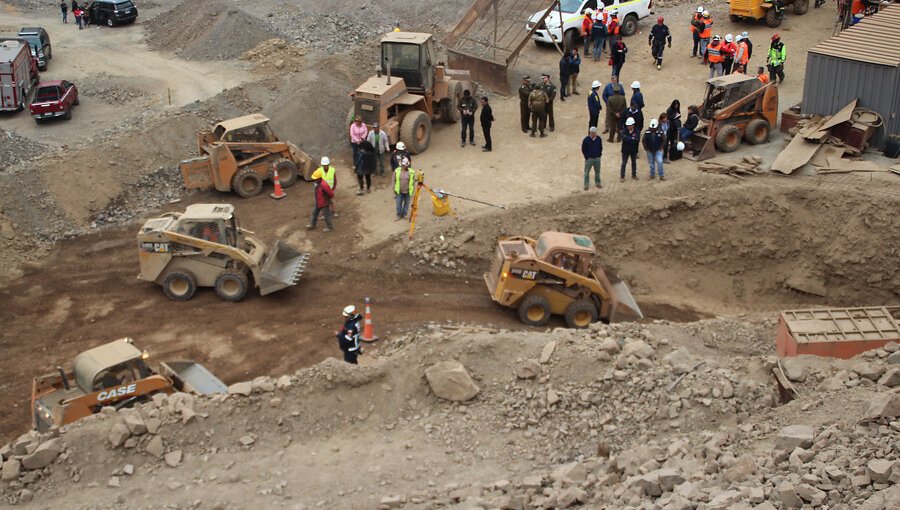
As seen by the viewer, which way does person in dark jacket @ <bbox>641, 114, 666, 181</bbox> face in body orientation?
toward the camera

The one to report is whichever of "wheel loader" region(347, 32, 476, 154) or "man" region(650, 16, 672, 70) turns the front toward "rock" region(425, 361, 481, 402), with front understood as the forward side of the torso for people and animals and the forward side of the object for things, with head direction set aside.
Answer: the man

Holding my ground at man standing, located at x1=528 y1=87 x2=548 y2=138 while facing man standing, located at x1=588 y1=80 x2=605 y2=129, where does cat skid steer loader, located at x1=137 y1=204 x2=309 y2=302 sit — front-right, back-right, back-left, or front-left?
back-right

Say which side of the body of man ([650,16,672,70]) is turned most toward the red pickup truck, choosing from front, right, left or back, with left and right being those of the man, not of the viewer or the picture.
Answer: right

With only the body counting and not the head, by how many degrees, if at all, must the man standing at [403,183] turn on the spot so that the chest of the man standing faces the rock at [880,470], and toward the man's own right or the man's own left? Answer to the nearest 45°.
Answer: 0° — they already face it

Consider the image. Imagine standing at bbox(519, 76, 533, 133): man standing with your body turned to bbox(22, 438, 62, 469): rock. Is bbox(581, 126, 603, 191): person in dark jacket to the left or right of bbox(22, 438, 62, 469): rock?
left

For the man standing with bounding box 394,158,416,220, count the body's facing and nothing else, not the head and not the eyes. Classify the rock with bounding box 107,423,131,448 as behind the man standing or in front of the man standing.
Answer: in front

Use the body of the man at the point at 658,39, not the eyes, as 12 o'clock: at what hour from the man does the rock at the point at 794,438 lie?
The rock is roughly at 12 o'clock from the man.

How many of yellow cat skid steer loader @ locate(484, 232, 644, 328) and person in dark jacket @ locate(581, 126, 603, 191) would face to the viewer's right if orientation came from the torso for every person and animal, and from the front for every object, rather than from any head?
1

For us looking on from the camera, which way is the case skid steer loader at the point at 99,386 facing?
facing away from the viewer and to the right of the viewer

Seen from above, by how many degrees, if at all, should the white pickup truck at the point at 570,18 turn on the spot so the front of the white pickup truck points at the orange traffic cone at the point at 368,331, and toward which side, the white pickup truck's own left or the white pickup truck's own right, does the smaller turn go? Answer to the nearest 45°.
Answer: approximately 45° to the white pickup truck's own left

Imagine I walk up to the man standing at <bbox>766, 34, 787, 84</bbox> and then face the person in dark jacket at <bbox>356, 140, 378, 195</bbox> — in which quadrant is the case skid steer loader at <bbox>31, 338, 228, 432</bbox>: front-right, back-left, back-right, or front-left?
front-left

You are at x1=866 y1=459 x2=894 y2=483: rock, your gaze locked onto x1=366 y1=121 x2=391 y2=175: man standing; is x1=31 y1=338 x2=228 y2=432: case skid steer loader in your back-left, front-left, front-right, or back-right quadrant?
front-left

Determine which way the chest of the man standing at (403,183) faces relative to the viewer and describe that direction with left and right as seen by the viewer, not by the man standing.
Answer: facing the viewer

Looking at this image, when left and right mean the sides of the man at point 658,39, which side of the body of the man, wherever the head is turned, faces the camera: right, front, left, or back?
front

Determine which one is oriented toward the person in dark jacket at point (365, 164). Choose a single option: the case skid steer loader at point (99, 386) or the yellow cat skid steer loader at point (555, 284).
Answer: the case skid steer loader at point (99, 386)
